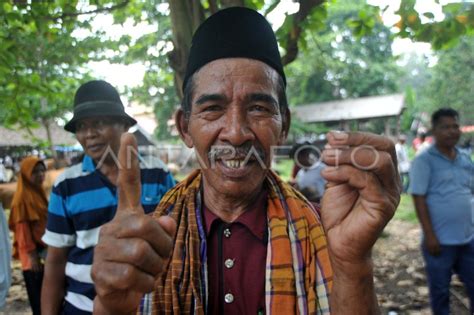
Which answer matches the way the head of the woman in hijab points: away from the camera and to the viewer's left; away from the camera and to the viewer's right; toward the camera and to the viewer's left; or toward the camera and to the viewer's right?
toward the camera and to the viewer's right

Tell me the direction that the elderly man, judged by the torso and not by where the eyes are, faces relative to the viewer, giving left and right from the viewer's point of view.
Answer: facing the viewer

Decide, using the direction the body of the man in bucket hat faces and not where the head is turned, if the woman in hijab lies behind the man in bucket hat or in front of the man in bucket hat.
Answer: behind

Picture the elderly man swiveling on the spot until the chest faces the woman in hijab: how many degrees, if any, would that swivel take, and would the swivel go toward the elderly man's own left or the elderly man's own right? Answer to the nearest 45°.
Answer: approximately 135° to the elderly man's own right

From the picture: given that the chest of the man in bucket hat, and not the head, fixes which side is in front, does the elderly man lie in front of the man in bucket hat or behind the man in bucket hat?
in front
